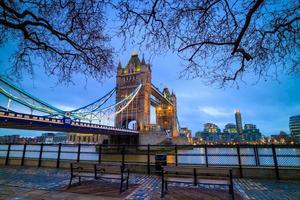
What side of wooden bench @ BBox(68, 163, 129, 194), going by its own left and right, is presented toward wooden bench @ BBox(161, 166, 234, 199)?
right

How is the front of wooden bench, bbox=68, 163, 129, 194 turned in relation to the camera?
facing away from the viewer and to the right of the viewer
